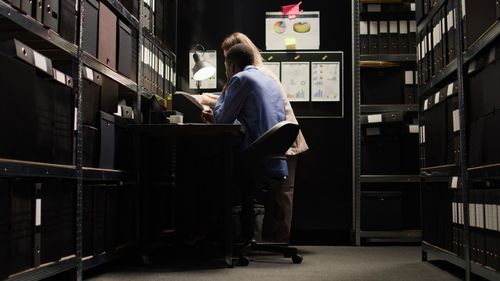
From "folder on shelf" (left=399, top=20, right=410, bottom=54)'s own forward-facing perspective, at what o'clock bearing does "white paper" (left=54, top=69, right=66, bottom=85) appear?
The white paper is roughly at 1 o'clock from the folder on shelf.

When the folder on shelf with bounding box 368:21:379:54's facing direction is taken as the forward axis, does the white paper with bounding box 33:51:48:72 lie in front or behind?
in front

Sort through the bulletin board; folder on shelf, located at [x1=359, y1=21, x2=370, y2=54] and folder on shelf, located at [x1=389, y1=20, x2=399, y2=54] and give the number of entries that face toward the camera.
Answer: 3

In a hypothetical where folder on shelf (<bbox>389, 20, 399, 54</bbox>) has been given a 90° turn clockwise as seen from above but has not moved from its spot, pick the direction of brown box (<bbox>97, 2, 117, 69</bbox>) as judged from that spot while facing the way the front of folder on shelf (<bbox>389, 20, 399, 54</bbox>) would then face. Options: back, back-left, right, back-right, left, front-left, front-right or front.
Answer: front-left
